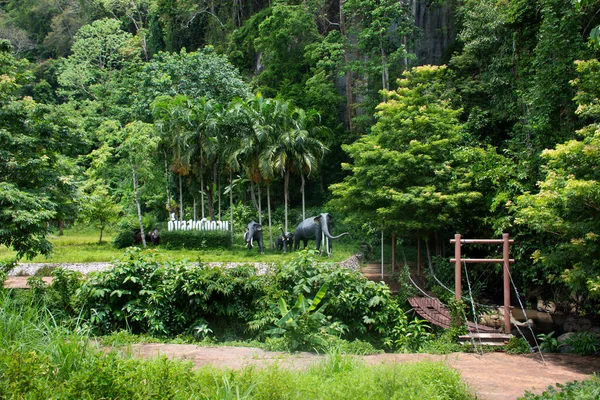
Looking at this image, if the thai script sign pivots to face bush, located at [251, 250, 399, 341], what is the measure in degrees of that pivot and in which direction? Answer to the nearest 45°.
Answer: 0° — it already faces it

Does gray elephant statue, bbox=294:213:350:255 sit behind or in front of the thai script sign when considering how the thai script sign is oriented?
in front

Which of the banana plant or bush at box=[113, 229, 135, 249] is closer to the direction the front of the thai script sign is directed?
the banana plant

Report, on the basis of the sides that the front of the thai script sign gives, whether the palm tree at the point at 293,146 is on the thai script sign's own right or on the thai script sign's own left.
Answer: on the thai script sign's own left

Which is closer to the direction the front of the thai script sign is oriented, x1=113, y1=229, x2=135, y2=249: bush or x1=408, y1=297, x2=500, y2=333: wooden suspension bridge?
the wooden suspension bridge

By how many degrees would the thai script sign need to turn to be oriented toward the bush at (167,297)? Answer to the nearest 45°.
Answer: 0° — it already faces it

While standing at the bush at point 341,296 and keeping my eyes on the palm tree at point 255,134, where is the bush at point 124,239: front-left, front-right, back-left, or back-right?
front-left

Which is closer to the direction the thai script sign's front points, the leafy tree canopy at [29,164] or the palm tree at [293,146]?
the leafy tree canopy

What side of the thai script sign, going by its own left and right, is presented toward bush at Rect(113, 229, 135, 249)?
right

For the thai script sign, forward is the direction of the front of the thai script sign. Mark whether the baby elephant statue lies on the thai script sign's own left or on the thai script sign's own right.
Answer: on the thai script sign's own left

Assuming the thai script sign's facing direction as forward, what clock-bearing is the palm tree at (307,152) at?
The palm tree is roughly at 10 o'clock from the thai script sign.

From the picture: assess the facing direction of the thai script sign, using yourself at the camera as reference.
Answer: facing the viewer
